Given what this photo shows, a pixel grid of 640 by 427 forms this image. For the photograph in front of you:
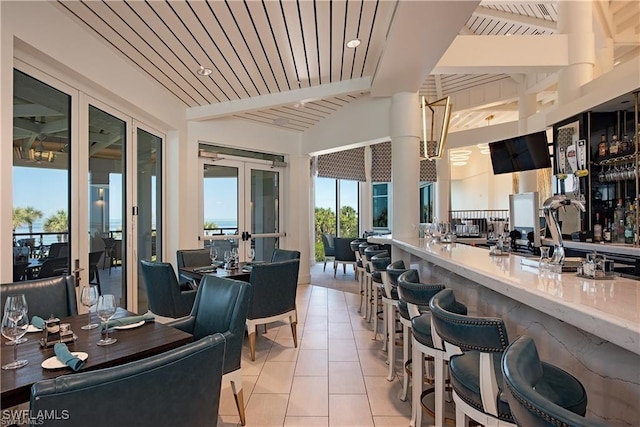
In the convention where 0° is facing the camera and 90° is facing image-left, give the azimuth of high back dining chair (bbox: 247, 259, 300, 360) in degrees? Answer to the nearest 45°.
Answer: approximately 135°

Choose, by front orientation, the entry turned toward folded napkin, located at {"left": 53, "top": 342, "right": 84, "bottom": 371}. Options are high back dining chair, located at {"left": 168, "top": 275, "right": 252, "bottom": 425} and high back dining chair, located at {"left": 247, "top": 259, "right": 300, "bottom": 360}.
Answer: high back dining chair, located at {"left": 168, "top": 275, "right": 252, "bottom": 425}

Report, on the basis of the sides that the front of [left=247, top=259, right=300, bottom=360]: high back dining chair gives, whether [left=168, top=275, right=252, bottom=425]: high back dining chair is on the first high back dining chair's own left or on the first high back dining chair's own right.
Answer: on the first high back dining chair's own left

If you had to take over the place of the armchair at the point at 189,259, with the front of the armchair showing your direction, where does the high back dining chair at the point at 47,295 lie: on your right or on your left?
on your right

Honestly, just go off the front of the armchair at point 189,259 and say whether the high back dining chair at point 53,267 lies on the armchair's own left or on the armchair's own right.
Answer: on the armchair's own right

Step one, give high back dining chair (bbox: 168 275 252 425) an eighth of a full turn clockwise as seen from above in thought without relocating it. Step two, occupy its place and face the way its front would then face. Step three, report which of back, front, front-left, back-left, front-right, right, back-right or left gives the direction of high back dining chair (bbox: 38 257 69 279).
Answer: front-right

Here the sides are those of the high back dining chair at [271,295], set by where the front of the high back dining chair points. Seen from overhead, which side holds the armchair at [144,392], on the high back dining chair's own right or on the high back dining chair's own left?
on the high back dining chair's own left

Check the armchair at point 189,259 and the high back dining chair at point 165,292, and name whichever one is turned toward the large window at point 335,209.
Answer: the high back dining chair

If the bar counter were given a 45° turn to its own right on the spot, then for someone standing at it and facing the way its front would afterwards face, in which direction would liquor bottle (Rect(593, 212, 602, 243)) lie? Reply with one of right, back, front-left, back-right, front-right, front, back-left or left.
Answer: right

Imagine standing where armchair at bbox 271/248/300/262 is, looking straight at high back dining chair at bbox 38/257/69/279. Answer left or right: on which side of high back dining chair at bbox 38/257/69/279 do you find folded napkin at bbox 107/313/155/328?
left

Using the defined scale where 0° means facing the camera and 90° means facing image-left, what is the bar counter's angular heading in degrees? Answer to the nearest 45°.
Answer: approximately 45°

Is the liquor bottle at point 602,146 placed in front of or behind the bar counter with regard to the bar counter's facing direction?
behind

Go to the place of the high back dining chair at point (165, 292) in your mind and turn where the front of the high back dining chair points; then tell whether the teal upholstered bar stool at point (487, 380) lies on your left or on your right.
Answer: on your right

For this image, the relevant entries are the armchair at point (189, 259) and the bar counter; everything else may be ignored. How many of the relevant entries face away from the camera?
0

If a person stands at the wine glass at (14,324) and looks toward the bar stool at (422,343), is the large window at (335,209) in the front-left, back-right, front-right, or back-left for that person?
front-left

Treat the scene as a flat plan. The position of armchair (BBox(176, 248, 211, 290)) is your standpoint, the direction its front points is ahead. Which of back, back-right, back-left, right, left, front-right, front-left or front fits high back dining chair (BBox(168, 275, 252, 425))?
front-right

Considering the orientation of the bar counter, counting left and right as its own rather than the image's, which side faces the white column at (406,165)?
right

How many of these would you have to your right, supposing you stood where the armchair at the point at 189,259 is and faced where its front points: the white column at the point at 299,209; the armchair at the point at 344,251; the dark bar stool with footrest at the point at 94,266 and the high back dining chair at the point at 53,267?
2

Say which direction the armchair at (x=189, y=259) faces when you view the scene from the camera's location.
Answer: facing the viewer and to the right of the viewer

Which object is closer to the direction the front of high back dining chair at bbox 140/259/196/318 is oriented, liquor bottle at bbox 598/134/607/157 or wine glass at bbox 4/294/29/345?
the liquor bottle

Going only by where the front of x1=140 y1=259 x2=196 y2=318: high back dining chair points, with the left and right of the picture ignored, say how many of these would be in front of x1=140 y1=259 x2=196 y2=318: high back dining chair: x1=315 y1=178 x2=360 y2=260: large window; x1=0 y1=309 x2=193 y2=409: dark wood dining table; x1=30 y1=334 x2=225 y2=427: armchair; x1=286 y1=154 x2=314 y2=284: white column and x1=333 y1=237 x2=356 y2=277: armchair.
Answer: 3
